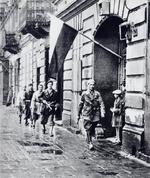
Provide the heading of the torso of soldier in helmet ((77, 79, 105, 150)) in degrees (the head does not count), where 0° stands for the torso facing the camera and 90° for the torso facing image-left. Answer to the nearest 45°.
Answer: approximately 0°
